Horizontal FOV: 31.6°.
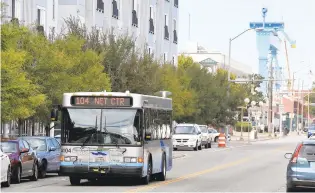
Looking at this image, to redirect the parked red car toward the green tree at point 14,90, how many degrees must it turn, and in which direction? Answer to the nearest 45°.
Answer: approximately 135° to its right

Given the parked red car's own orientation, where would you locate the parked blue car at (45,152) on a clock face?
The parked blue car is roughly at 5 o'clock from the parked red car.

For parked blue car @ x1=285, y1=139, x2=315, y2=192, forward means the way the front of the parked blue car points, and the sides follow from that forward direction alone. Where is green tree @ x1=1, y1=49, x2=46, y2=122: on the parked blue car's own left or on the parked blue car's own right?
on the parked blue car's own left

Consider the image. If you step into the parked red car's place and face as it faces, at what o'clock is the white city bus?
The white city bus is roughly at 9 o'clock from the parked red car.

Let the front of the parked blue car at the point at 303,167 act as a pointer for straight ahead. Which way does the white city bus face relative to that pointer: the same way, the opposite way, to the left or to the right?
the opposite way

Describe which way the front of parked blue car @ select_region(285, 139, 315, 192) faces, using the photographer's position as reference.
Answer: facing away from the viewer

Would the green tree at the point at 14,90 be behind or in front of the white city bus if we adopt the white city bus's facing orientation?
behind

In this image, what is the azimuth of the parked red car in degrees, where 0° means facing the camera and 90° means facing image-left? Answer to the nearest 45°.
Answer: approximately 45°

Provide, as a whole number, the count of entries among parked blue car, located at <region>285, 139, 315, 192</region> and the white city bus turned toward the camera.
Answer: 1
